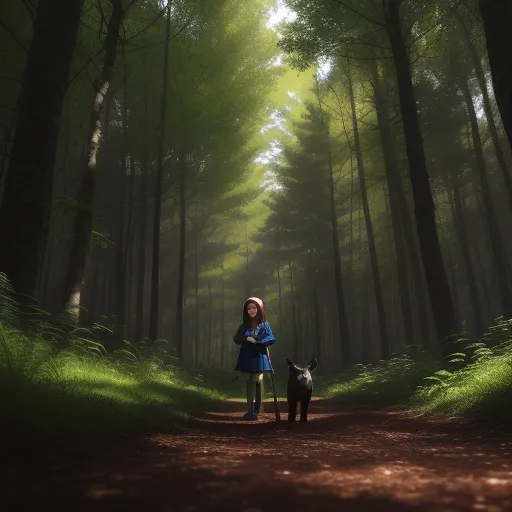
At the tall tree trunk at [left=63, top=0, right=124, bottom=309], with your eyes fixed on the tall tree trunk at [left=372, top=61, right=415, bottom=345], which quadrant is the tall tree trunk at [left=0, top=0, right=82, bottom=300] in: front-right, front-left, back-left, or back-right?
back-right

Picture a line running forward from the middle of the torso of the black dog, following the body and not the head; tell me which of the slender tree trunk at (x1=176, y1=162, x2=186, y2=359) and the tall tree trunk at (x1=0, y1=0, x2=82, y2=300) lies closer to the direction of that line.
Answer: the tall tree trunk

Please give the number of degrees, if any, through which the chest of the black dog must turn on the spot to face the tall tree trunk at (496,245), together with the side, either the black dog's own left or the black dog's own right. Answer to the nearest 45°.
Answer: approximately 135° to the black dog's own left

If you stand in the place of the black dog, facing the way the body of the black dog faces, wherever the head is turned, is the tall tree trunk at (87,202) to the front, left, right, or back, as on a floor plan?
right

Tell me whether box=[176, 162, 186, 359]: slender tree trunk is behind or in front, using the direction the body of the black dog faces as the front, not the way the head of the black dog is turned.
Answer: behind

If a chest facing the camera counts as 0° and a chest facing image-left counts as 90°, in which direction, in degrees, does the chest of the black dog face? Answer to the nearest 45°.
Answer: approximately 0°

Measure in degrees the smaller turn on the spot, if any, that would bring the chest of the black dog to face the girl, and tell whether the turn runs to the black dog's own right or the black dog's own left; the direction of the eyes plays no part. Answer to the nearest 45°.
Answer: approximately 135° to the black dog's own right

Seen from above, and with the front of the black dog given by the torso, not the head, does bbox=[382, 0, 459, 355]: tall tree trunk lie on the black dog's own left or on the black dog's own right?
on the black dog's own left
